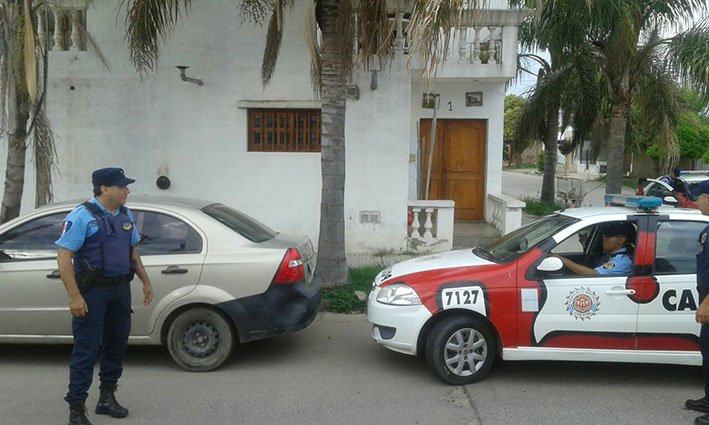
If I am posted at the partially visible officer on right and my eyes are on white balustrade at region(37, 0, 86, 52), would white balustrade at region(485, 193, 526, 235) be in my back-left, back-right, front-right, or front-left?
front-right

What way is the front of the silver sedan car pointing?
to the viewer's left

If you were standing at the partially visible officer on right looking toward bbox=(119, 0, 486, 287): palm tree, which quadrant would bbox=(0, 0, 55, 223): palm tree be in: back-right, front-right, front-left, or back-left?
front-left

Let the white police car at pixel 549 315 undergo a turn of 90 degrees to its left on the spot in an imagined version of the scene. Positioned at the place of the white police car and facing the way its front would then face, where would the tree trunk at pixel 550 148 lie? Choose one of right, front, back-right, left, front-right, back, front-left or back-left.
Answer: back

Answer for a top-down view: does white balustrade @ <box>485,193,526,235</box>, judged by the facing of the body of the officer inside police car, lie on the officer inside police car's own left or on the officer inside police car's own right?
on the officer inside police car's own right

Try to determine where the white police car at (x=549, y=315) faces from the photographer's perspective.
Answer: facing to the left of the viewer

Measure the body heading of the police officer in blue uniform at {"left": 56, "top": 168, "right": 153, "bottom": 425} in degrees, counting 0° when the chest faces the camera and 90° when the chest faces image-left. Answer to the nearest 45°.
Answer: approximately 315°

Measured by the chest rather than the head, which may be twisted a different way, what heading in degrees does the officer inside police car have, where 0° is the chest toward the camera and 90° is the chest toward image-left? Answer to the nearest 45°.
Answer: approximately 90°

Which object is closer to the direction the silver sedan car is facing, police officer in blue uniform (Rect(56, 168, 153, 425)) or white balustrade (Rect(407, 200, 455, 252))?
the police officer in blue uniform

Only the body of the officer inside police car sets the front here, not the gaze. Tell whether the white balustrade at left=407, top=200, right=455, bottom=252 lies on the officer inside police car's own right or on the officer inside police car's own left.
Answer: on the officer inside police car's own right

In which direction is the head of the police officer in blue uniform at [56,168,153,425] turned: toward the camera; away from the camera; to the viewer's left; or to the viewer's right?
to the viewer's right
